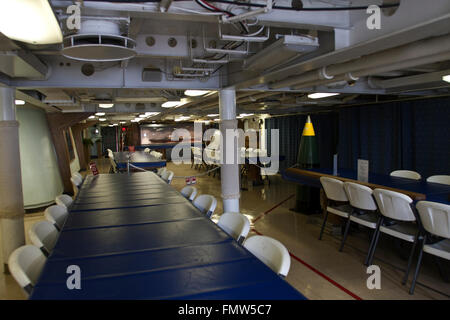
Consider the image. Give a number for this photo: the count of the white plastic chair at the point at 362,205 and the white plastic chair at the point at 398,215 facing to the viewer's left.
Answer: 0

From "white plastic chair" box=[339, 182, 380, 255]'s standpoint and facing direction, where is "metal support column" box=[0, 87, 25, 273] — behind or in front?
behind

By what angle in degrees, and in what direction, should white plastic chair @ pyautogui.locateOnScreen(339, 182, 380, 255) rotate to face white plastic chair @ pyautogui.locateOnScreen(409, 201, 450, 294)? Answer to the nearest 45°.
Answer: approximately 90° to its right

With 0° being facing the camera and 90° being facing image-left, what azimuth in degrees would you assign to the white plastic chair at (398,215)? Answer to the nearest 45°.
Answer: approximately 225°

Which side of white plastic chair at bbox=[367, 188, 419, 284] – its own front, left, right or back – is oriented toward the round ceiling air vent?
back

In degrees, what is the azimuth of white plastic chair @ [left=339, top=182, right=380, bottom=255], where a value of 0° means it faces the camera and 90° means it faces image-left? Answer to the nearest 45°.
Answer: approximately 225°

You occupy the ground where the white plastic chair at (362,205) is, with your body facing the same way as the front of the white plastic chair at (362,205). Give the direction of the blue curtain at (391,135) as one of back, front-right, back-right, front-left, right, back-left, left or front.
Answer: front-left

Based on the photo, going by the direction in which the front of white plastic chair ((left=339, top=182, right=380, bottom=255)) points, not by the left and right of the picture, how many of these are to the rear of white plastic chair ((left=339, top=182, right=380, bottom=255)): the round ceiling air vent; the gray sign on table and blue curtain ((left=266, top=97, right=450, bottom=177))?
1
